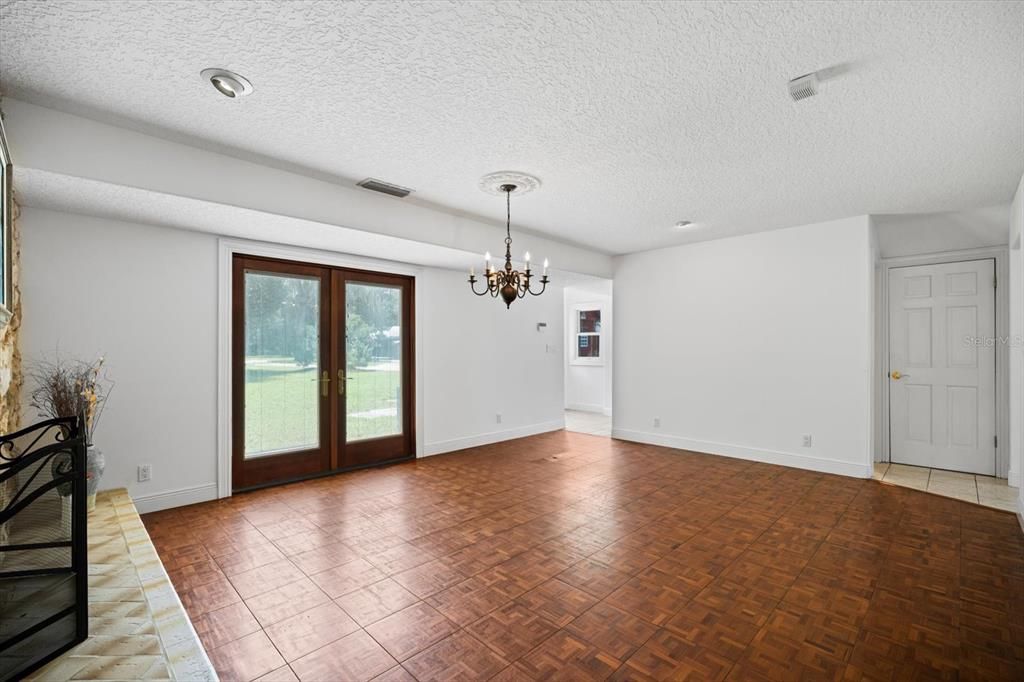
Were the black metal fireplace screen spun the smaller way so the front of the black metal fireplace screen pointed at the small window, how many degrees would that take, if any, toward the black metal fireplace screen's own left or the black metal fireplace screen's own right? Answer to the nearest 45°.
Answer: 0° — it already faces it

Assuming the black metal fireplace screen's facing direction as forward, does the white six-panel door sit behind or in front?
in front

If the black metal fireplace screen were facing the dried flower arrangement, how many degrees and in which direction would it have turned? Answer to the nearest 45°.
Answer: approximately 90° to its left

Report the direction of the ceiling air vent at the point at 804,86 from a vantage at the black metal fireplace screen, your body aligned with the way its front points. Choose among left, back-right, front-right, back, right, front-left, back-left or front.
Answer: front-right

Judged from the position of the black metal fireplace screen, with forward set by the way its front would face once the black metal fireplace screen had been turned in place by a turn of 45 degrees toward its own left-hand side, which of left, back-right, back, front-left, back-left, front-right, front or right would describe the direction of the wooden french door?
front

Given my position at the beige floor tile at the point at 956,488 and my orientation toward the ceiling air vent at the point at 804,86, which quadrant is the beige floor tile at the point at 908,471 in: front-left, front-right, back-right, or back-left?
back-right

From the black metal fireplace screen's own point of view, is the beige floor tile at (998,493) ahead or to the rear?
ahead

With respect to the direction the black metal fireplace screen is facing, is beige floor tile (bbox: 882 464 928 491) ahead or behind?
ahead

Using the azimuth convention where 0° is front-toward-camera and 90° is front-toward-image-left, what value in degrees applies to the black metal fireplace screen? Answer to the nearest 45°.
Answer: approximately 270°
